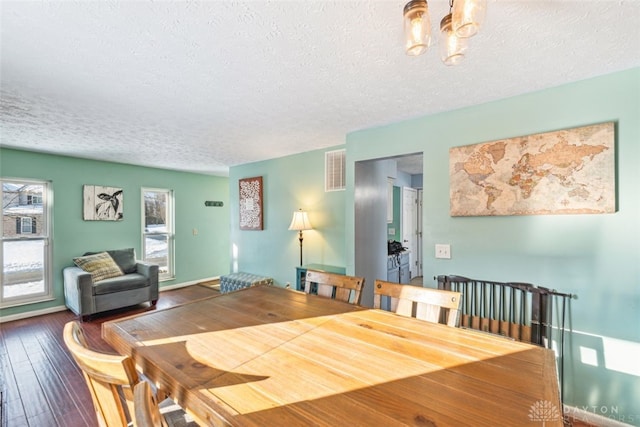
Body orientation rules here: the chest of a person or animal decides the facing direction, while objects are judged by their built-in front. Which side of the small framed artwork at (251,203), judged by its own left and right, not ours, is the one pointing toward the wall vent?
left

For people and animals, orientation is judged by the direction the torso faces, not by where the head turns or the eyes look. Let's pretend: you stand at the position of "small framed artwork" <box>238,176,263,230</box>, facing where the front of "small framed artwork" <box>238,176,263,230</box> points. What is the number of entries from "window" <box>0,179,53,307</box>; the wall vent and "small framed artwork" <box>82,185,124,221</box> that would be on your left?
1

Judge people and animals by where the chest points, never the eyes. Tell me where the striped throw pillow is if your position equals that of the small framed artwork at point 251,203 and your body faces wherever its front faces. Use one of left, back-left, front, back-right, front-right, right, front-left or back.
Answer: front-right

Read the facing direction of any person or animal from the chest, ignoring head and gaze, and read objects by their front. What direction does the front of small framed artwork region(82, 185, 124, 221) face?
toward the camera

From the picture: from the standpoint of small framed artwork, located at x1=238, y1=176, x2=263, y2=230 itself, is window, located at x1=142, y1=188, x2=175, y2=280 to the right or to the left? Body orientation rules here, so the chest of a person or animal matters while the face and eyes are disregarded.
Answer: on its right

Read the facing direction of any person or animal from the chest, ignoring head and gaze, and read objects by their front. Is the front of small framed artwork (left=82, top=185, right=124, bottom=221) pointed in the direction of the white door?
no

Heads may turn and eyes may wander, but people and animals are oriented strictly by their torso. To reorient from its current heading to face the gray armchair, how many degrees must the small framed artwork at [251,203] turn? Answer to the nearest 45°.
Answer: approximately 45° to its right

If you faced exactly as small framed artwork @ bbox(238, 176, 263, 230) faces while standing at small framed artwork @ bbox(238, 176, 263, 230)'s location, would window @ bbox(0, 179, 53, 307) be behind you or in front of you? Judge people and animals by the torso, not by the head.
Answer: in front

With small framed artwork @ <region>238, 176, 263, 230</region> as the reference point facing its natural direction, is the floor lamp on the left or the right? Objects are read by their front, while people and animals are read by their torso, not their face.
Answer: on its left

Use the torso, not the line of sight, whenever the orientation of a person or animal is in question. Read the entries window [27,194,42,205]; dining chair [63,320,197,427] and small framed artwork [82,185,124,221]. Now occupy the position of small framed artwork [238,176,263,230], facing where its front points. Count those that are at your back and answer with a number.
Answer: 0

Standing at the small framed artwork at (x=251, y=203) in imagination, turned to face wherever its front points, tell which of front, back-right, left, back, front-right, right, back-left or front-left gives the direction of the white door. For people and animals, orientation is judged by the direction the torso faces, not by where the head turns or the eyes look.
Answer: back-left

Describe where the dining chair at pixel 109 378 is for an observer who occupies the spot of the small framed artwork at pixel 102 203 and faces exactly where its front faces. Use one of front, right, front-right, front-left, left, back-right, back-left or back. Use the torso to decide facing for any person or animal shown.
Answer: front

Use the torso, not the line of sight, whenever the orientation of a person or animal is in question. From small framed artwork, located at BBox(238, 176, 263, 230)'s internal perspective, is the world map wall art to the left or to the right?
on its left

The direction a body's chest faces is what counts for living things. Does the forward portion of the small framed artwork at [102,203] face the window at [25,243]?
no

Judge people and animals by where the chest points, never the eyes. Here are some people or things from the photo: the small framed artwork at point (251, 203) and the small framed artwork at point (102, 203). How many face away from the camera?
0

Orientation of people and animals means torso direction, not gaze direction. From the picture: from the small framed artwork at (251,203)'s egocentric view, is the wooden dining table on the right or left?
on its left

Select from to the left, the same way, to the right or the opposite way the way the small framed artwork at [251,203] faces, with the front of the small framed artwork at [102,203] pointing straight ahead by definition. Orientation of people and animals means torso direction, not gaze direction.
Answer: to the right

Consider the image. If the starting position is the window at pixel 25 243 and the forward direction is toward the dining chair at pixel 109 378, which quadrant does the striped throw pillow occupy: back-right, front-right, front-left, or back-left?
front-left

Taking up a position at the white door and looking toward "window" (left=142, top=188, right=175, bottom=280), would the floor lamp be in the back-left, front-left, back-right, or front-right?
front-left
